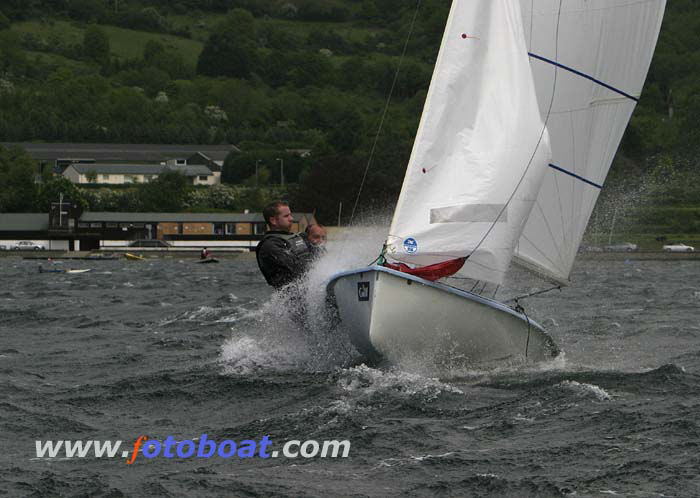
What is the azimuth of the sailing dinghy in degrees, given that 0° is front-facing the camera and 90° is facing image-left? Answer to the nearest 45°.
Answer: approximately 45°

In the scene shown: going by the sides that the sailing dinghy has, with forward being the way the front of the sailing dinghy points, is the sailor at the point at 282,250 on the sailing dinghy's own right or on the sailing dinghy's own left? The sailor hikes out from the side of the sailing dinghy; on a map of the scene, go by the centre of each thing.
on the sailing dinghy's own right
